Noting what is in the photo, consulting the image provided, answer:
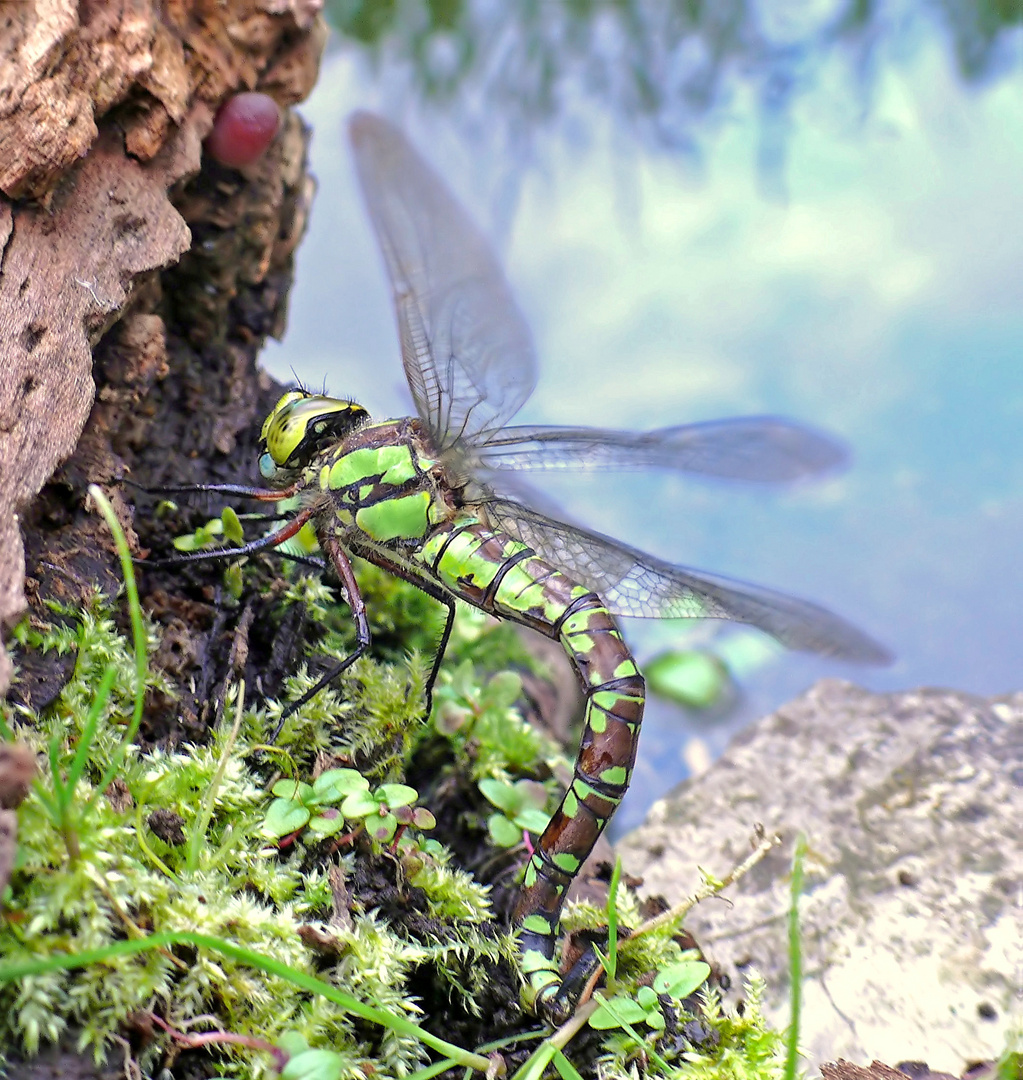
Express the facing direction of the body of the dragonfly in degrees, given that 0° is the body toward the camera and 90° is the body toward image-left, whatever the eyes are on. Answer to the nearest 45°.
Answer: approximately 90°

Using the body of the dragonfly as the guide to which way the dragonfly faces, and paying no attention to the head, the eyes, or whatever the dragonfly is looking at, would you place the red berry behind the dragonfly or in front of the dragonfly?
in front
